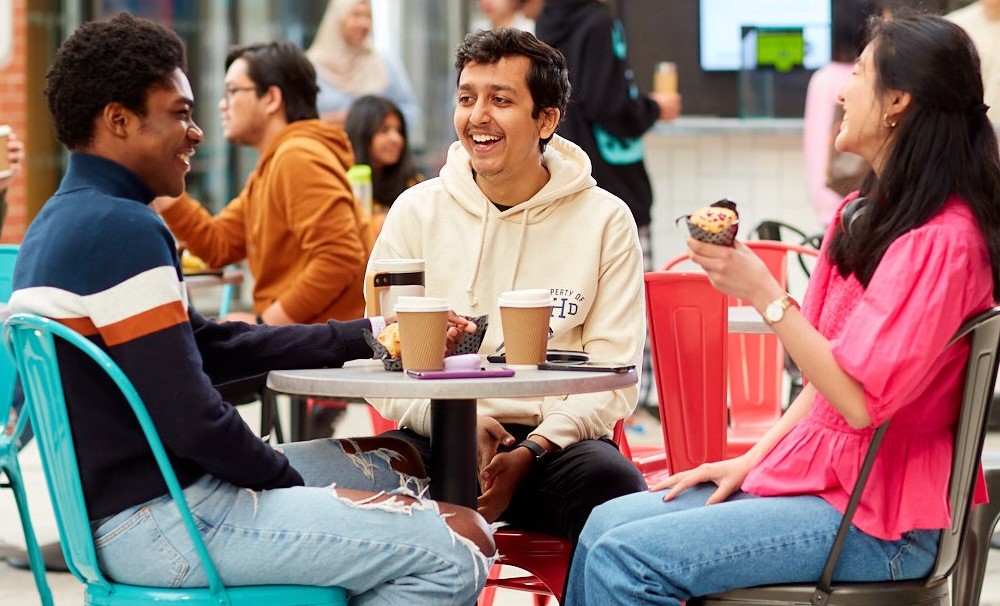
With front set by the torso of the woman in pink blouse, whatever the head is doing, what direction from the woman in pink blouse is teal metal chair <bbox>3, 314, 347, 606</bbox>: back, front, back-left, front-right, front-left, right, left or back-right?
front

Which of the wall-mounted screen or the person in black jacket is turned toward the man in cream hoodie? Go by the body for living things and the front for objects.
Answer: the wall-mounted screen

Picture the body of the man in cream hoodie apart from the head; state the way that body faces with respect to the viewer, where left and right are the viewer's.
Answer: facing the viewer

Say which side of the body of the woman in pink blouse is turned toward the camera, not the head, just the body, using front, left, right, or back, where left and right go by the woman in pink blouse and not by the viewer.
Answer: left

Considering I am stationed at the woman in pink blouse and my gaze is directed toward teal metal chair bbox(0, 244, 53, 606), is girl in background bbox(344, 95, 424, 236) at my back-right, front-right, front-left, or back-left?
front-right

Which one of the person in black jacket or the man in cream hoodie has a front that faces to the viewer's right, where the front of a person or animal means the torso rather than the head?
the person in black jacket

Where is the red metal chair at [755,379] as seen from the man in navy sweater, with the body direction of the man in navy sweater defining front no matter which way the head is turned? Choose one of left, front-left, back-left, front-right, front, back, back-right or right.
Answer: front-left

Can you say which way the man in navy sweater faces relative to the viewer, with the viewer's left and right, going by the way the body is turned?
facing to the right of the viewer

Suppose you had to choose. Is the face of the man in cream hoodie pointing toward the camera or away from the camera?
toward the camera

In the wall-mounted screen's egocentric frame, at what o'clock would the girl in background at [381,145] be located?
The girl in background is roughly at 1 o'clock from the wall-mounted screen.

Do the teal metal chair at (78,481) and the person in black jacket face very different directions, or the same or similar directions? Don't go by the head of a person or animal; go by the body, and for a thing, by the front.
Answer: same or similar directions

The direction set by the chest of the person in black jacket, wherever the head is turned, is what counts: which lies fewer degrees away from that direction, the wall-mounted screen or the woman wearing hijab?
the wall-mounted screen

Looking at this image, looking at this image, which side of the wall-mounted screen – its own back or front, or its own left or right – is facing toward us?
front

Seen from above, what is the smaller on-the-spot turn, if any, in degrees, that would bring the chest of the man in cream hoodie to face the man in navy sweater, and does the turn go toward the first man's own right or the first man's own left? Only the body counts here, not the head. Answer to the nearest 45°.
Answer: approximately 45° to the first man's own right

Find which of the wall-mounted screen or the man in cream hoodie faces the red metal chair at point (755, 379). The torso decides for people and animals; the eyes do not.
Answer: the wall-mounted screen

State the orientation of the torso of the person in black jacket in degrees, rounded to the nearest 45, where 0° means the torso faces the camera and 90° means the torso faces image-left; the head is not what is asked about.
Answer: approximately 270°

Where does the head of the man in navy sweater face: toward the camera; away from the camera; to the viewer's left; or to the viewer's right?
to the viewer's right

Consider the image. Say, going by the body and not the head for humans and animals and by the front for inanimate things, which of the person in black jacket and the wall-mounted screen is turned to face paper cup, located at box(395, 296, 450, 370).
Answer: the wall-mounted screen
